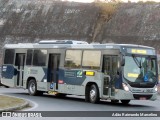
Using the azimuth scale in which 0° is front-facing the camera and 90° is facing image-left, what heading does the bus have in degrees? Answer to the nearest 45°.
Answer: approximately 315°
